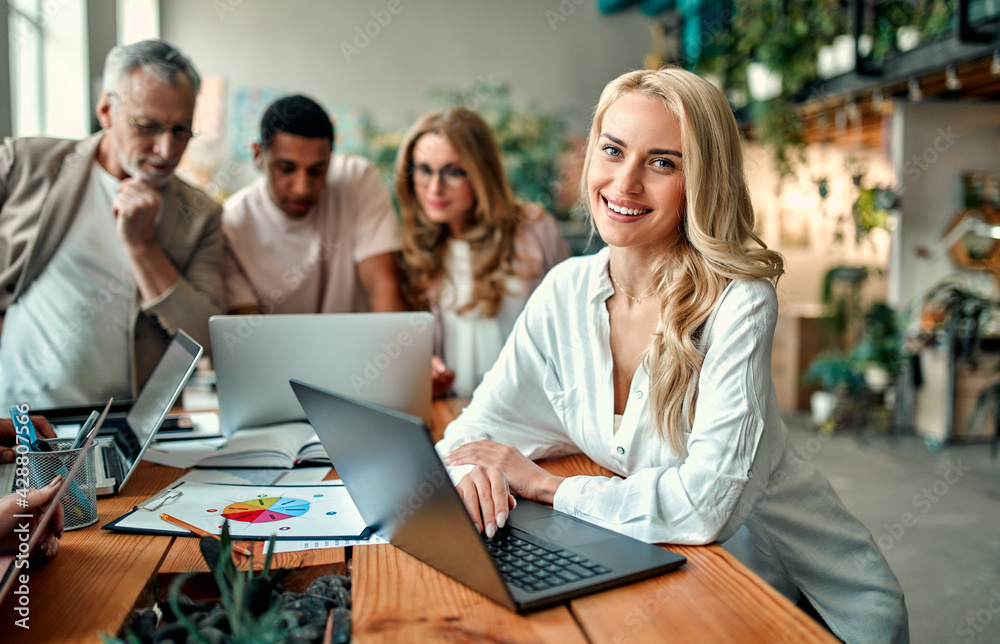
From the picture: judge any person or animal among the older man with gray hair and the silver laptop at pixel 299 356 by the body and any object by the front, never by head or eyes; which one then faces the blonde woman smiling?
the older man with gray hair

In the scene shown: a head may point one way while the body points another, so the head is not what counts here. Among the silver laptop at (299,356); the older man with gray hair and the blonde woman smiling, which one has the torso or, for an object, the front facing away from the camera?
the silver laptop

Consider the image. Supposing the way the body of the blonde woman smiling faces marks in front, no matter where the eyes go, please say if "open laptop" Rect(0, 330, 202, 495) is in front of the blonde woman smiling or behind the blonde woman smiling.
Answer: in front

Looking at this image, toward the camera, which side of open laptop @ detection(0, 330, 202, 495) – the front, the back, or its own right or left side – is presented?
left

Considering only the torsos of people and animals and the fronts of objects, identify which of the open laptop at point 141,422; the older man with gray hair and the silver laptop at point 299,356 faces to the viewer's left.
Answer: the open laptop

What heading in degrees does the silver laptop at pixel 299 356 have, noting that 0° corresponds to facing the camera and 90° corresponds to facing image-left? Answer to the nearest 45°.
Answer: approximately 180°

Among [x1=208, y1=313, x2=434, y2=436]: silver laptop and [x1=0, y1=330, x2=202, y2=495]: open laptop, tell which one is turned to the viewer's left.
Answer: the open laptop

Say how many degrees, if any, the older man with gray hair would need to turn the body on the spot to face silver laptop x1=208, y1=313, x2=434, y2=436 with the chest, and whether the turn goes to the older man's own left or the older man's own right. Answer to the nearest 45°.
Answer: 0° — they already face it

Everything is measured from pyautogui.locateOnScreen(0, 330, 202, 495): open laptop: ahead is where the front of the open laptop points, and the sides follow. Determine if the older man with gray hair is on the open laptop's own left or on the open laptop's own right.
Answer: on the open laptop's own right

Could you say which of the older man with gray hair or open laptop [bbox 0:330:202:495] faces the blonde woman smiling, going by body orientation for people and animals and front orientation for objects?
the older man with gray hair

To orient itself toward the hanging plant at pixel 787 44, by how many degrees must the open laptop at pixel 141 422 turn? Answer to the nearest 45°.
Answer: approximately 135° to its right

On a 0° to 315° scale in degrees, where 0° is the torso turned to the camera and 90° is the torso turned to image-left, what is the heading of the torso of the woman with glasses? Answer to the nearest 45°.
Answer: approximately 45°

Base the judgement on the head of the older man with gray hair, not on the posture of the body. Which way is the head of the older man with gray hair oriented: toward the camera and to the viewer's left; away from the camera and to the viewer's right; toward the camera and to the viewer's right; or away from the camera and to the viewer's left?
toward the camera and to the viewer's right

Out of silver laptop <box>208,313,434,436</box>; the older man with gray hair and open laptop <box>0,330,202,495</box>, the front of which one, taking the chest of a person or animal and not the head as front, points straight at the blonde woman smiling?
the older man with gray hair

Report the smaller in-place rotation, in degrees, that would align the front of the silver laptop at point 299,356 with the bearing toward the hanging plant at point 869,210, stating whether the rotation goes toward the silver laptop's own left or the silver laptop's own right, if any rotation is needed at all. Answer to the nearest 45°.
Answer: approximately 45° to the silver laptop's own right
